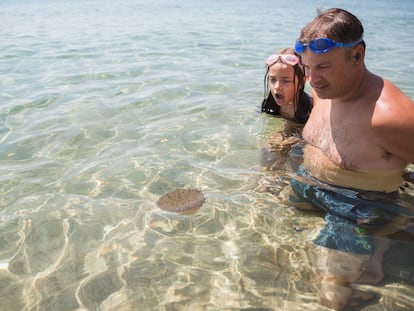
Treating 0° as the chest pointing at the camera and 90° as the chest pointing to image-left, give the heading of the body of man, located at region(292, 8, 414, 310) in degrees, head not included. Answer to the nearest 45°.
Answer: approximately 45°

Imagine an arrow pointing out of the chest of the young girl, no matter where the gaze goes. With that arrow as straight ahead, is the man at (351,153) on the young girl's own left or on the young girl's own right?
on the young girl's own left

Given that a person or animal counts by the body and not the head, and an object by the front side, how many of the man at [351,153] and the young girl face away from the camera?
0

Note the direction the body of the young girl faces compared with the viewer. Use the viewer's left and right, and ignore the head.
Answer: facing the viewer and to the left of the viewer

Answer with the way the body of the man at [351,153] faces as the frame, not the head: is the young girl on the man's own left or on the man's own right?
on the man's own right
